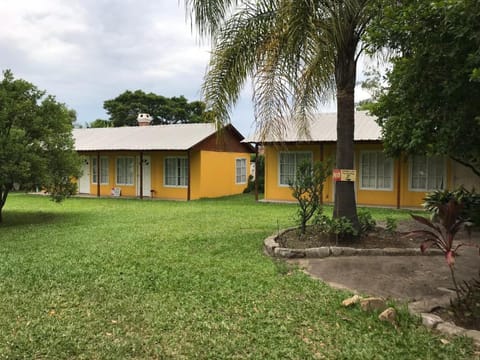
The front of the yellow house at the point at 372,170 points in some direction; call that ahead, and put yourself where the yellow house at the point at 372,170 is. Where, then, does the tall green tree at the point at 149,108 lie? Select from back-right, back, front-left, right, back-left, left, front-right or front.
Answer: back-right

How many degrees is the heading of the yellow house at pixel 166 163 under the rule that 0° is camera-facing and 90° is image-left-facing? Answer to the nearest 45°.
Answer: approximately 45°

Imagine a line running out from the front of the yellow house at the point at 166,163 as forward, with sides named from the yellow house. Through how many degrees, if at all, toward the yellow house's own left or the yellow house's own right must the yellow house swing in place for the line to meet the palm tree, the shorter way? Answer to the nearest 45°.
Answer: approximately 45° to the yellow house's own left

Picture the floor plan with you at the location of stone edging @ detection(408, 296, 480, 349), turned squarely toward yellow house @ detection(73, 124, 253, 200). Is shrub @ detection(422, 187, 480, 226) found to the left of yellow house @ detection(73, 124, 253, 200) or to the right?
right

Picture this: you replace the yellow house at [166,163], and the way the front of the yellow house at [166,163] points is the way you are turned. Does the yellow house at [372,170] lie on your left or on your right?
on your left

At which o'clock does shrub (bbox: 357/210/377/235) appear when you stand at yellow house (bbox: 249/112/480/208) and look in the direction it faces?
The shrub is roughly at 12 o'clock from the yellow house.

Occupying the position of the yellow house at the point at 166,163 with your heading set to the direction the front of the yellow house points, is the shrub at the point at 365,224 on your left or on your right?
on your left

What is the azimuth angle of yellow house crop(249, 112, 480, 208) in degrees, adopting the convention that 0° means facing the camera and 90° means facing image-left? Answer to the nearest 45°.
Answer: approximately 0°

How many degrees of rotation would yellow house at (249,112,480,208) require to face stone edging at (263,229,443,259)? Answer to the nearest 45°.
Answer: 0° — it already faces it
